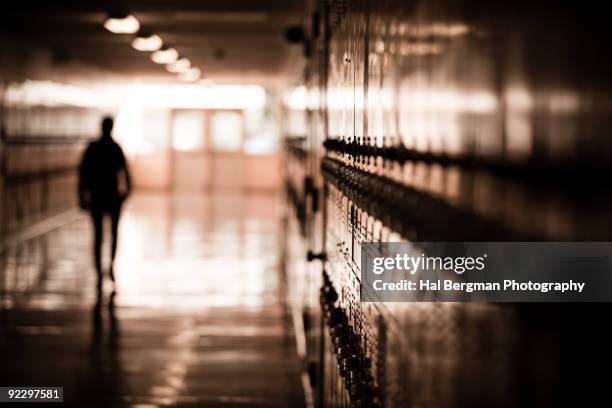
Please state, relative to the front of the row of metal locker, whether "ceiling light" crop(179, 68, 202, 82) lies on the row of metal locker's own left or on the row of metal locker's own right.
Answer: on the row of metal locker's own right

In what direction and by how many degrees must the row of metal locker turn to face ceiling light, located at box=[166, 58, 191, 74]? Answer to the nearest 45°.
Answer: approximately 90° to its right

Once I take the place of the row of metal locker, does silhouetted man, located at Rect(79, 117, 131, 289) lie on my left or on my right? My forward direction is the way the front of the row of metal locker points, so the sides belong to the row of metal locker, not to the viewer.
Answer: on my right

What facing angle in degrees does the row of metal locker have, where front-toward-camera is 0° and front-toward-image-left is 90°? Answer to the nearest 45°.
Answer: approximately 90°

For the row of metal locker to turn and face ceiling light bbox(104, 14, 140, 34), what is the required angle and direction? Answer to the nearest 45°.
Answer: approximately 90° to its right

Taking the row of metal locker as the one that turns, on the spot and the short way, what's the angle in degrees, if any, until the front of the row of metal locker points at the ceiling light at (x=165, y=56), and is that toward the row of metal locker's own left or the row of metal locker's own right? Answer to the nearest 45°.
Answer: approximately 90° to the row of metal locker's own right
